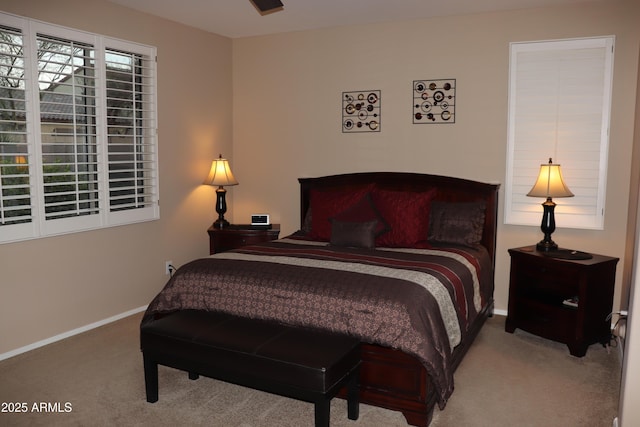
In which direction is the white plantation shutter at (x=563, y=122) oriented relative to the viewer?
toward the camera

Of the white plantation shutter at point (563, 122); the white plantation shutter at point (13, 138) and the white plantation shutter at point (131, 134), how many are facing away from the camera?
0

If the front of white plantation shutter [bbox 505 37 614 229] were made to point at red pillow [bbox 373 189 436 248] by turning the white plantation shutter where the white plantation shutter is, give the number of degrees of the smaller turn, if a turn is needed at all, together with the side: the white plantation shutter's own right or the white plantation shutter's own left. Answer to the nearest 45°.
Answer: approximately 45° to the white plantation shutter's own right

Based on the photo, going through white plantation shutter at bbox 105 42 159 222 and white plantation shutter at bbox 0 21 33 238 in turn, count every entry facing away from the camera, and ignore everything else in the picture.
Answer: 0

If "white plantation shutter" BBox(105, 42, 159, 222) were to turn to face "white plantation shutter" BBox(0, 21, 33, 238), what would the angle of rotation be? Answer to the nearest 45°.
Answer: approximately 90° to its right

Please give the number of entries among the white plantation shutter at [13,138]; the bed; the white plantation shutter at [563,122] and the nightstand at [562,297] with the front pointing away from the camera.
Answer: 0

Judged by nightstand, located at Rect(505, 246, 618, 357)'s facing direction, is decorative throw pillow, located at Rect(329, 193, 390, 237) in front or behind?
in front

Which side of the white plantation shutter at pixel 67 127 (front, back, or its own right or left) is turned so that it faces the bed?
front

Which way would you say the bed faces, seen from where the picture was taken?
facing the viewer and to the left of the viewer

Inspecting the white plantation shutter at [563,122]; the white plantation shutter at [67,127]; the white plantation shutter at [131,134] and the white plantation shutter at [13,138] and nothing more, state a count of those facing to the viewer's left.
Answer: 0

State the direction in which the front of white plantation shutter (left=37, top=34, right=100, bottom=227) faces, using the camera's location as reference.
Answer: facing the viewer and to the right of the viewer

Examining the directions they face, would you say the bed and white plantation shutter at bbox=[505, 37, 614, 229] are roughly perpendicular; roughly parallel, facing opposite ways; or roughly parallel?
roughly parallel

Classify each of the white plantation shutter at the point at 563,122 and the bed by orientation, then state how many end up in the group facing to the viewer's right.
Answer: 0

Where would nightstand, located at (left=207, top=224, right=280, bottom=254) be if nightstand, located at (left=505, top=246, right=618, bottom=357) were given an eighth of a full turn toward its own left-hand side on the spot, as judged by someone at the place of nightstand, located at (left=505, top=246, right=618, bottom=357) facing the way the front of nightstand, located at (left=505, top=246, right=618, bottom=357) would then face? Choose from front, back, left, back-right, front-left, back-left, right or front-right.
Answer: right

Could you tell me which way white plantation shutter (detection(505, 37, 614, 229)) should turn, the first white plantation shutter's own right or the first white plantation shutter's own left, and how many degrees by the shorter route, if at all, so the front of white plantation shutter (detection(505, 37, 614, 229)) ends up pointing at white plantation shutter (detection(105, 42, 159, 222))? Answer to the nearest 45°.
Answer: approximately 90° to the first white plantation shutter's own right

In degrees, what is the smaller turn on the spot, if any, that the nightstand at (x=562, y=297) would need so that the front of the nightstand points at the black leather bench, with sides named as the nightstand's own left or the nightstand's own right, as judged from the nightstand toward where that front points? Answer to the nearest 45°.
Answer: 0° — it already faces it

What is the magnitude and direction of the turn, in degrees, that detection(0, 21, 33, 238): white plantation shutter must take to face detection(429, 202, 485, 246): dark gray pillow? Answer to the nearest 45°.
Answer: approximately 45° to its left

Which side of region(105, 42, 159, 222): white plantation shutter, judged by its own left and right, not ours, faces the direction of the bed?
front
